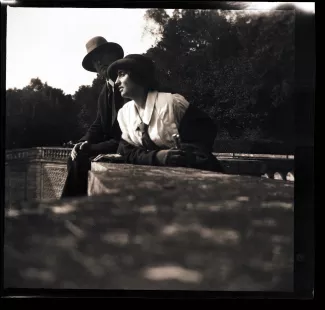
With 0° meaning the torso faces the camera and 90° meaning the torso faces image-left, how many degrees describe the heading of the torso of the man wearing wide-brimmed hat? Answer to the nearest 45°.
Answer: approximately 45°
